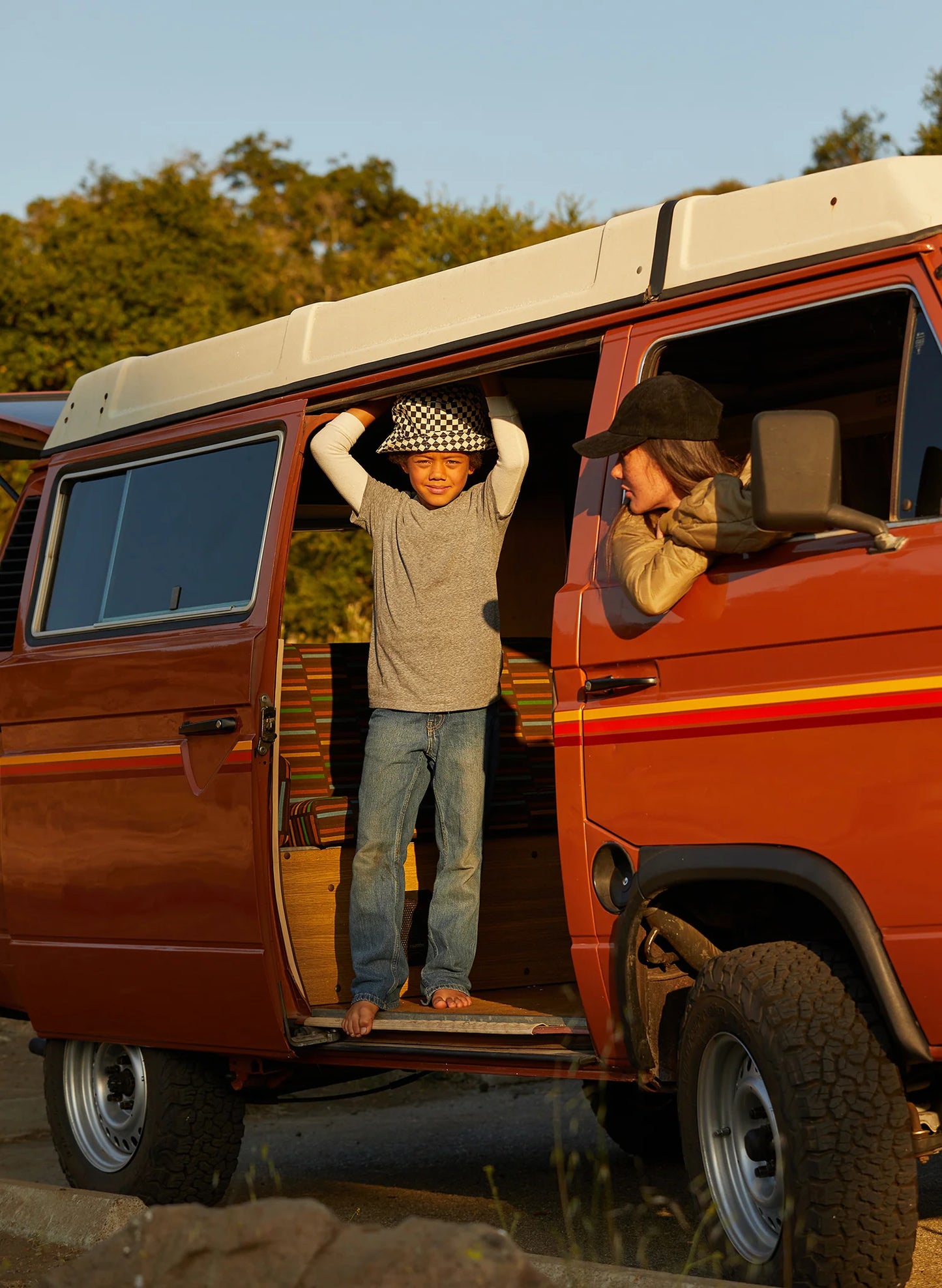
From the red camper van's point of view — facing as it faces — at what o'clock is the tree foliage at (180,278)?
The tree foliage is roughly at 7 o'clock from the red camper van.

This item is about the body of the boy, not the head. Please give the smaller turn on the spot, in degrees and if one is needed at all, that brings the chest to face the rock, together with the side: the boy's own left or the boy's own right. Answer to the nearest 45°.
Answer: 0° — they already face it

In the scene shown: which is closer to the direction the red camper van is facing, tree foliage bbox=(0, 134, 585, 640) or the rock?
the rock

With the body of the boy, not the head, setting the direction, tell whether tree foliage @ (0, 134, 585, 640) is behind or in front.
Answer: behind

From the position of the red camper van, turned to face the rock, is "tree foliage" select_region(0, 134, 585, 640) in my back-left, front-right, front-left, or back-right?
back-right

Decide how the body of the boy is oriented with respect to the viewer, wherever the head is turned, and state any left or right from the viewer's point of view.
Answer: facing the viewer

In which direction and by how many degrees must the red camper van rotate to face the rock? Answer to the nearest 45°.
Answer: approximately 45° to its right

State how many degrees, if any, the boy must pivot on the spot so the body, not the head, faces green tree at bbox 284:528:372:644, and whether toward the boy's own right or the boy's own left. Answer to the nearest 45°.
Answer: approximately 180°

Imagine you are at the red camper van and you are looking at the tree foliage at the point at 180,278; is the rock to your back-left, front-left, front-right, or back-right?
back-left

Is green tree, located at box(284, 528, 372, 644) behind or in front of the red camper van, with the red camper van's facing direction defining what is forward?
behind

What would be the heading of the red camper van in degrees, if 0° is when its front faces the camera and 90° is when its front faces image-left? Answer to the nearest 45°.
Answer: approximately 315°
